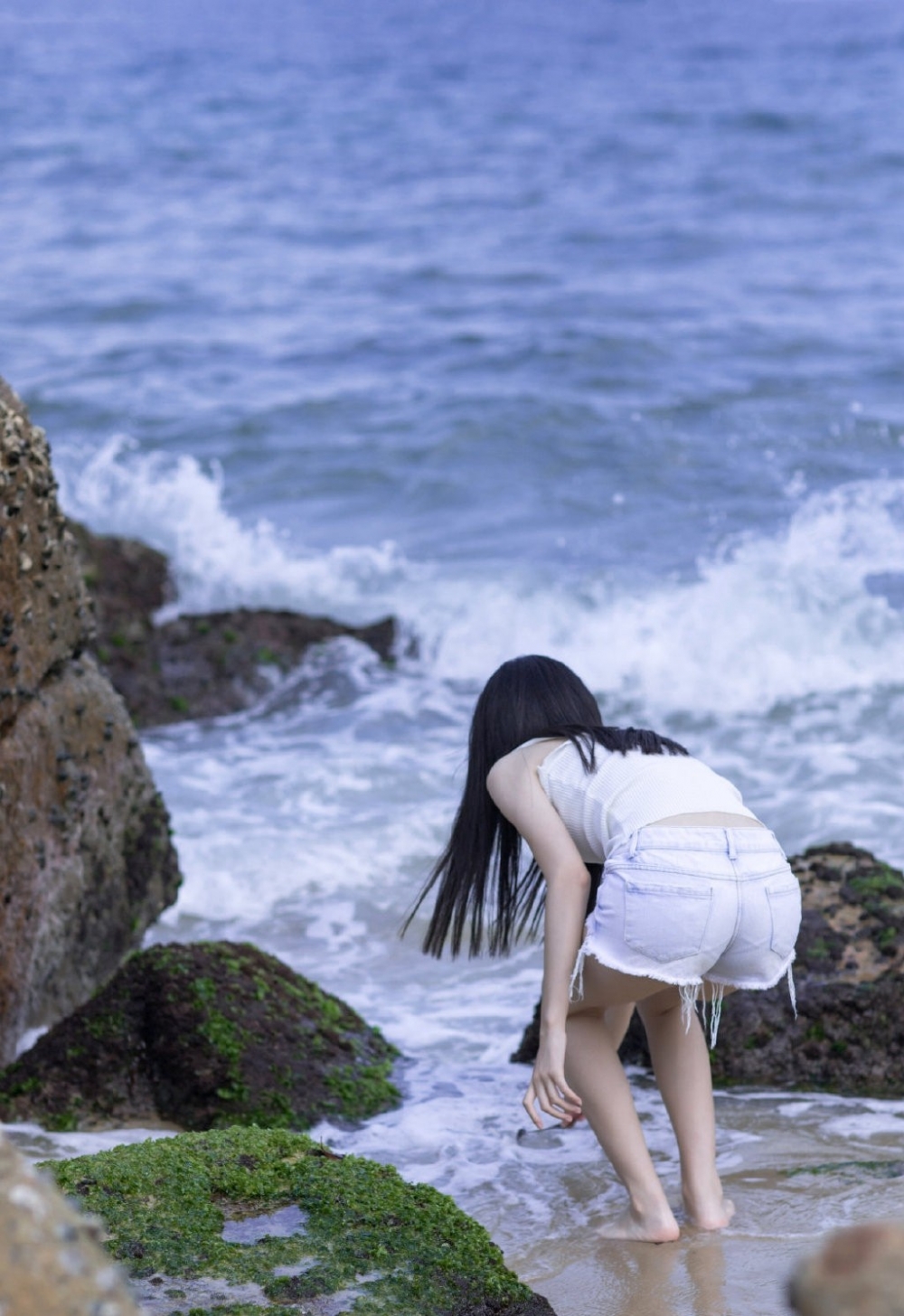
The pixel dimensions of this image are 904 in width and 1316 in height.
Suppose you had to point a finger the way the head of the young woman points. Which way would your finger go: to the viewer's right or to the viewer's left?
to the viewer's left

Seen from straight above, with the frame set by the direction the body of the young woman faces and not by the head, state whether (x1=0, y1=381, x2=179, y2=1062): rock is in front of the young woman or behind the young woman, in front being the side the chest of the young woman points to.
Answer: in front

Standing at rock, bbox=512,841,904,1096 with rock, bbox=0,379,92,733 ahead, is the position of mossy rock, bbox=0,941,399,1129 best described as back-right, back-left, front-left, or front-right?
front-left

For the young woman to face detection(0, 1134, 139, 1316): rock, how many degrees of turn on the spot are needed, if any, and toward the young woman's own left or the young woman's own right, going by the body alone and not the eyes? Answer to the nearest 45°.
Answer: approximately 135° to the young woman's own left

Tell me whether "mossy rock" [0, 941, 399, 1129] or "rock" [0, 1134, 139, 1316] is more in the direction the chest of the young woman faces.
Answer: the mossy rock

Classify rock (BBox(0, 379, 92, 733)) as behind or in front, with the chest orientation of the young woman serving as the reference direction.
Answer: in front

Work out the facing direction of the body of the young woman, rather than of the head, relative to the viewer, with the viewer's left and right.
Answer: facing away from the viewer and to the left of the viewer

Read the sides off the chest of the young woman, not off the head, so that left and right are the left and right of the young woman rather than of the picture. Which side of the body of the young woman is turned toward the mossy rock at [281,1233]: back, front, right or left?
left

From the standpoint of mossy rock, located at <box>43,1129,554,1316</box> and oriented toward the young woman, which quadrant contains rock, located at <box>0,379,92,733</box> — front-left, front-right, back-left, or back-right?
front-left
